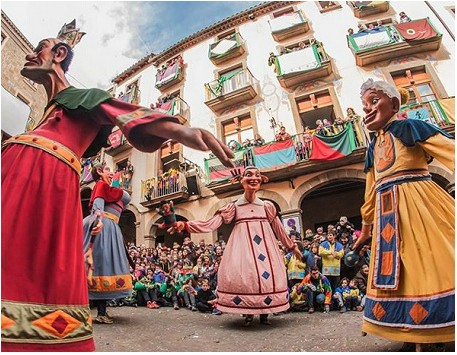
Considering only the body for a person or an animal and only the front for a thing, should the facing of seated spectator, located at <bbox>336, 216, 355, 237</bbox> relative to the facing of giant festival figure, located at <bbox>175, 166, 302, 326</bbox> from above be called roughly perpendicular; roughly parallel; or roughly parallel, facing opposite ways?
roughly parallel

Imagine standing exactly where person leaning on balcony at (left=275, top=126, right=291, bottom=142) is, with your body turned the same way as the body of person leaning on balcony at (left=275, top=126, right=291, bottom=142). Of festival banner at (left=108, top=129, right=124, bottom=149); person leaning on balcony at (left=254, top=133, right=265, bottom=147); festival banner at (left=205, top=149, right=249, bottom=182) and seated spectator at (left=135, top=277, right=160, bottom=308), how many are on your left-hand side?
0

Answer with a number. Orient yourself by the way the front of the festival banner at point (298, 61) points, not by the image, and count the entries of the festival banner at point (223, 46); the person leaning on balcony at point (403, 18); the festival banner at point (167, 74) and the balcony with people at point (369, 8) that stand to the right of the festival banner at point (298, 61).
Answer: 2

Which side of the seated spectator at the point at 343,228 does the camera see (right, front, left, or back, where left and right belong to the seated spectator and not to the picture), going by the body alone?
front

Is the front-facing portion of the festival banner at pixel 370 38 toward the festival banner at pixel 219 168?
no

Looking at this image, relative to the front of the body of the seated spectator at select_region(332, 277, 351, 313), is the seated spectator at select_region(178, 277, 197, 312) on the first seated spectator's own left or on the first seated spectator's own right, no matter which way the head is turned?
on the first seated spectator's own right

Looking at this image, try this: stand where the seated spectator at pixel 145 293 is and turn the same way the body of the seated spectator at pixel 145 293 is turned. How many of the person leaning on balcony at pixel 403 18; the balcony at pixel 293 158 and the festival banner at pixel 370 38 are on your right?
0

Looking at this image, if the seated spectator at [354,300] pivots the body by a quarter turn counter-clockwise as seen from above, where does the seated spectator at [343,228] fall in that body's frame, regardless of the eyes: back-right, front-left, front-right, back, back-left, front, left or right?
left

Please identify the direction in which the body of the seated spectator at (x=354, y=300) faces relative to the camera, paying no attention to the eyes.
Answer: toward the camera

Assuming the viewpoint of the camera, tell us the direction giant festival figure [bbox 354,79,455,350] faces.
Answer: facing the viewer and to the left of the viewer

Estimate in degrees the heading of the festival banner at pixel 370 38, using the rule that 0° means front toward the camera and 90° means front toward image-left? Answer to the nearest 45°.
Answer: approximately 0°

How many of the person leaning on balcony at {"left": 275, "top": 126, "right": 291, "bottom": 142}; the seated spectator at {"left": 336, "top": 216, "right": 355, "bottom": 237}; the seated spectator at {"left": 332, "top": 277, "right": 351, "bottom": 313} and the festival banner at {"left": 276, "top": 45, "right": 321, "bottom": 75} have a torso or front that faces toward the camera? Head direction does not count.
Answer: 4

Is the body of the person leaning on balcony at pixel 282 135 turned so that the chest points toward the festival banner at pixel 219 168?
no

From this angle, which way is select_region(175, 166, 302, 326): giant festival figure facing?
toward the camera

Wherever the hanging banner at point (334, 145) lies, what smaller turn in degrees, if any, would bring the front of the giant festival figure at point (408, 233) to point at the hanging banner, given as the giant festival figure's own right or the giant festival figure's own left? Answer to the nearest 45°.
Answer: approximately 135° to the giant festival figure's own right

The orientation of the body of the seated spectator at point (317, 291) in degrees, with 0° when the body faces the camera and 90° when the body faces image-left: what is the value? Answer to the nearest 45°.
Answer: approximately 0°

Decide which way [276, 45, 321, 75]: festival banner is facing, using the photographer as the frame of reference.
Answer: facing the viewer
